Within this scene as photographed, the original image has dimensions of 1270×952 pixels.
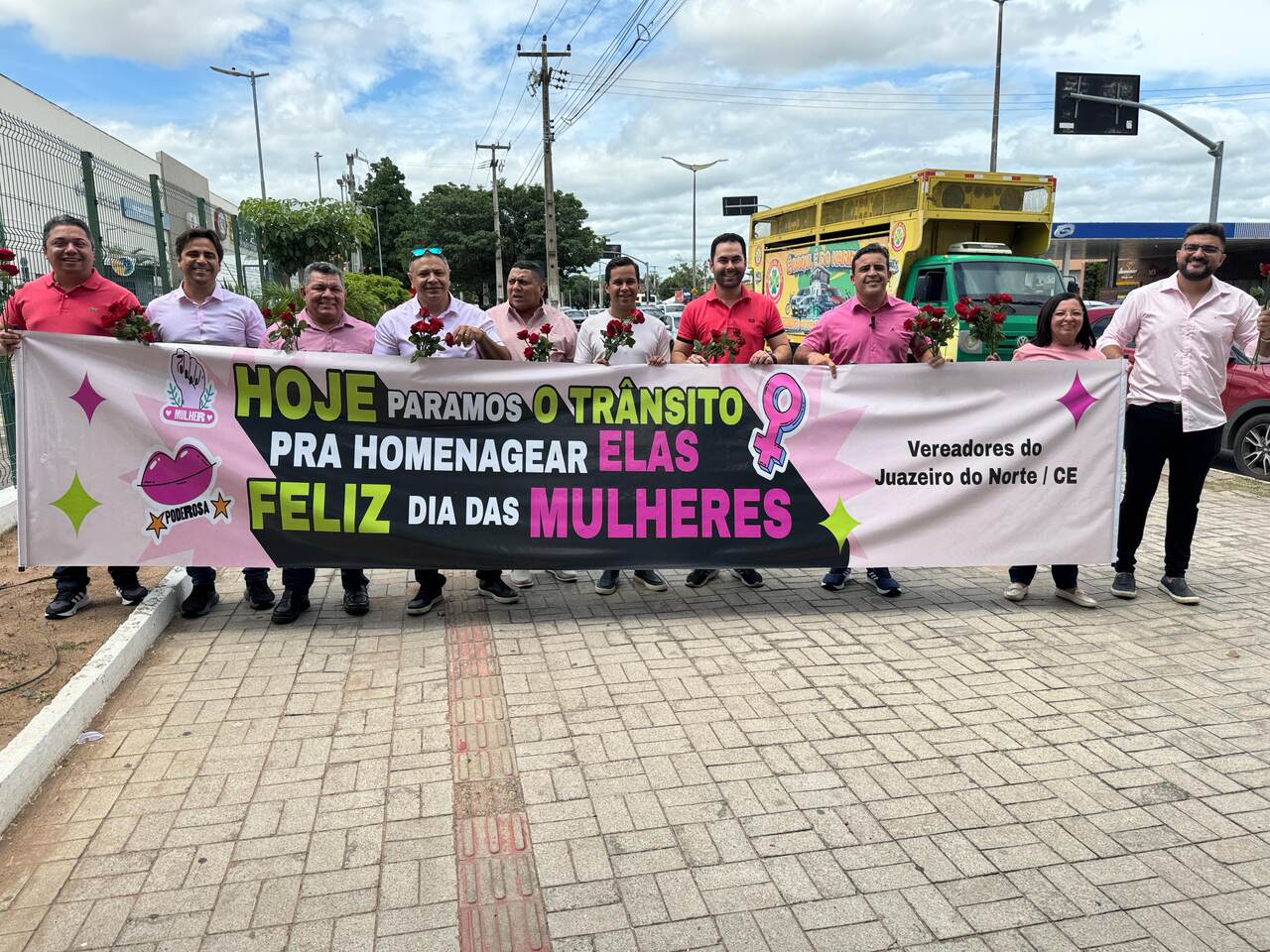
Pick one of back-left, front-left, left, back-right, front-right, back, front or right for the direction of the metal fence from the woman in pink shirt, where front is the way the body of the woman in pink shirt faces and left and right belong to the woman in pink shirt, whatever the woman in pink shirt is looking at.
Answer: right

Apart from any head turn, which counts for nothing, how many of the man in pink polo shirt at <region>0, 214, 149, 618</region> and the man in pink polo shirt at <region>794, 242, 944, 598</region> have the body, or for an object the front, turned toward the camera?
2

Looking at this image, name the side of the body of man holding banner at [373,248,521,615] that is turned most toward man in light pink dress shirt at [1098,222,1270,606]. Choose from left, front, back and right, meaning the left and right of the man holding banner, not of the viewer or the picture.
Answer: left

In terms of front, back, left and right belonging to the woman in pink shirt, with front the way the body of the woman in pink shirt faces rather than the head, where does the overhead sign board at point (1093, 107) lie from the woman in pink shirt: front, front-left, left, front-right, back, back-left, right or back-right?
back

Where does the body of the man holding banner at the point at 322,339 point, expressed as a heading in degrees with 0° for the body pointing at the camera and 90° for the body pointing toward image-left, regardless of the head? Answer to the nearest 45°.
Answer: approximately 0°

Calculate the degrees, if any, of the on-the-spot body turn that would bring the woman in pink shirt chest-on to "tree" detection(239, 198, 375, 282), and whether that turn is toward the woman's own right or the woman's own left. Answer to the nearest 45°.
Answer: approximately 135° to the woman's own right

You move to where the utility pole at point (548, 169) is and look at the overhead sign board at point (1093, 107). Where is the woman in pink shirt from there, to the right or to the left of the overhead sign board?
right
